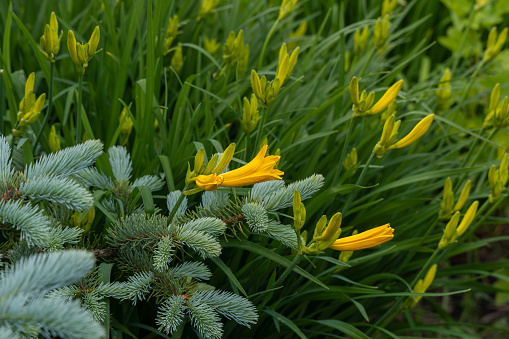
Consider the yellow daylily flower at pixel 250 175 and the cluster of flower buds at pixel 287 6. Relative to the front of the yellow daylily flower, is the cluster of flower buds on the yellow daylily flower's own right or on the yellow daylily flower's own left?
on the yellow daylily flower's own left

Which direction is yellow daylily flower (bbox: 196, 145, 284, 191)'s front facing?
to the viewer's right

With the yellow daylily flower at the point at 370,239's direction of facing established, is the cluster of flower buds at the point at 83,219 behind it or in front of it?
behind

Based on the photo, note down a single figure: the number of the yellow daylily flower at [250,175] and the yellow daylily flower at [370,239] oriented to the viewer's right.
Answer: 2

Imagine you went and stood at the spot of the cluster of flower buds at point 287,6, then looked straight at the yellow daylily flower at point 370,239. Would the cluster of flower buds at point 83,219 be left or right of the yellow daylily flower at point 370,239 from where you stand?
right

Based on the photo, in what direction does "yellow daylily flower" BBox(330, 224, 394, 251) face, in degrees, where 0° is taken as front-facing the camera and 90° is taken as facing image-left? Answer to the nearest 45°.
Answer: approximately 270°

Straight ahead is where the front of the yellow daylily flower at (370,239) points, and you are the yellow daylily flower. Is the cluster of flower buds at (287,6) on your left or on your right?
on your left
